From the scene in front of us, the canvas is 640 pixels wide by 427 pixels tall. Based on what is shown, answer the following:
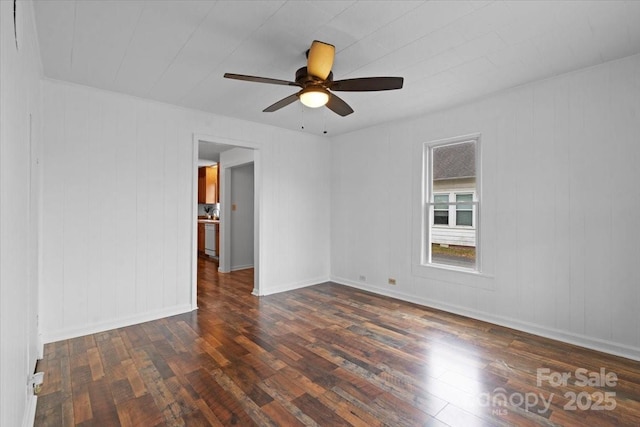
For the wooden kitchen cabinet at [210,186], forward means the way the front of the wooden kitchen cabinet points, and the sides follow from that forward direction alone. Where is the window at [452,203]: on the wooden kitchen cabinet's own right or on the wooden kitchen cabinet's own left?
on the wooden kitchen cabinet's own left

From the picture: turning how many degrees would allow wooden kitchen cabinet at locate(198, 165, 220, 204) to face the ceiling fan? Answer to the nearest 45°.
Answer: approximately 45° to its left

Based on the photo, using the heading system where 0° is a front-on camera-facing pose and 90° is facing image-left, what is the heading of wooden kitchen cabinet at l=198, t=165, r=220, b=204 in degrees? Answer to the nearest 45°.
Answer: approximately 45°
